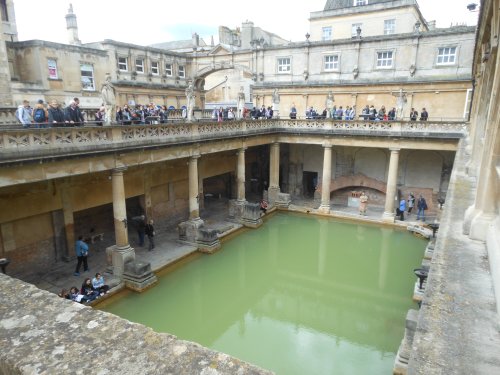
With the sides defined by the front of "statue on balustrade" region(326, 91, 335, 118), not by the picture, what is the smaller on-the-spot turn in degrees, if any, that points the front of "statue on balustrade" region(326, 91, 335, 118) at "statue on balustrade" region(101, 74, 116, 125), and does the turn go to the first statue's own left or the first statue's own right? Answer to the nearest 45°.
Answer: approximately 45° to the first statue's own right

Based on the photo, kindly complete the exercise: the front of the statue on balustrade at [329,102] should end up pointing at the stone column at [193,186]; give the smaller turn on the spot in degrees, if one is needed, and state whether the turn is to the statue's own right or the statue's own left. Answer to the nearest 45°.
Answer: approximately 45° to the statue's own right

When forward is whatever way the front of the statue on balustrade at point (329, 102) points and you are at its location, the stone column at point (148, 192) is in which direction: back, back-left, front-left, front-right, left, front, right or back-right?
front-right

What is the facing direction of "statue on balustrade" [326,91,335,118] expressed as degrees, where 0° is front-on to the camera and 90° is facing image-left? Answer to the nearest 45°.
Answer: approximately 0°

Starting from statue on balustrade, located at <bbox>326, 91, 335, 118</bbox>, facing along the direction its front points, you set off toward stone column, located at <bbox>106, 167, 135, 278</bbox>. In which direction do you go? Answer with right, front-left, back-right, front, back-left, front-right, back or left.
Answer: front-right

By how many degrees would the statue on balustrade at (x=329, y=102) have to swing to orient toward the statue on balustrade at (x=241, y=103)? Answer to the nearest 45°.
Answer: approximately 45° to its right

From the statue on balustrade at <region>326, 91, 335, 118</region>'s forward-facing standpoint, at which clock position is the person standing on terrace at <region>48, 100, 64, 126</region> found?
The person standing on terrace is roughly at 1 o'clock from the statue on balustrade.

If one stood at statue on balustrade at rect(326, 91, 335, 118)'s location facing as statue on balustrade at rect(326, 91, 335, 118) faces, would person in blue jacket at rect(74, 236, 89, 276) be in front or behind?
in front

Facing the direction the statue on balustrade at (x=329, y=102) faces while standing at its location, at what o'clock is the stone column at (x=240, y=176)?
The stone column is roughly at 2 o'clock from the statue on balustrade.
